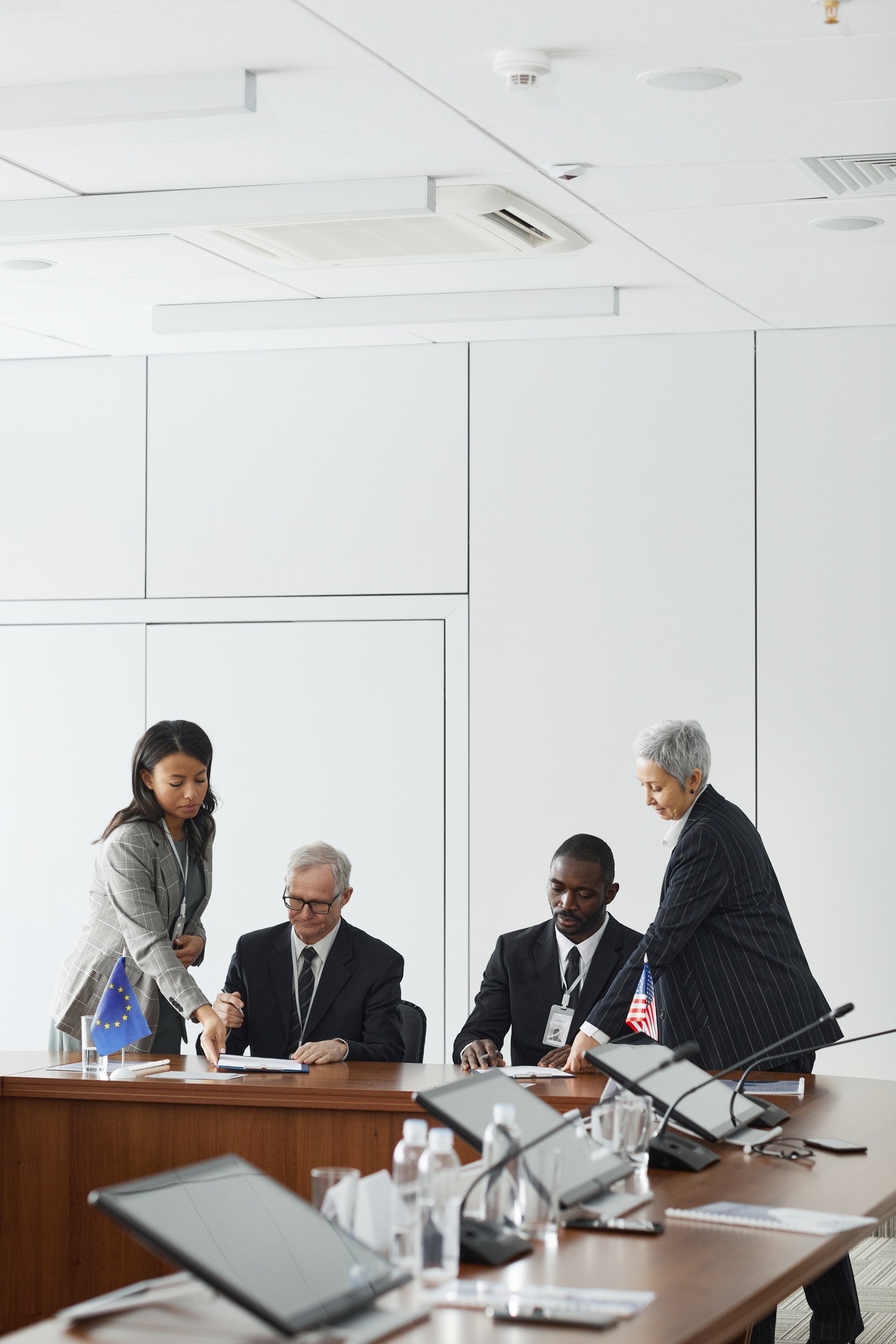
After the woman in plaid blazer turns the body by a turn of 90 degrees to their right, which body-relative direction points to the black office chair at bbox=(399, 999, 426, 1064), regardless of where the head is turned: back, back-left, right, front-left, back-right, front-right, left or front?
back-left

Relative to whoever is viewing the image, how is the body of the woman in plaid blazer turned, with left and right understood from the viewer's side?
facing the viewer and to the right of the viewer

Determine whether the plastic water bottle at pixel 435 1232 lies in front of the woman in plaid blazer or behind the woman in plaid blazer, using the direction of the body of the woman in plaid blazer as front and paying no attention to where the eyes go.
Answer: in front

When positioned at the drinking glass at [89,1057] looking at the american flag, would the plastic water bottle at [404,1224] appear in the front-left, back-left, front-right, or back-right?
front-right

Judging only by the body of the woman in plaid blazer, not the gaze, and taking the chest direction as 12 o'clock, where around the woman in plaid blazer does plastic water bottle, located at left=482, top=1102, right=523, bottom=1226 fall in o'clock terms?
The plastic water bottle is roughly at 1 o'clock from the woman in plaid blazer.

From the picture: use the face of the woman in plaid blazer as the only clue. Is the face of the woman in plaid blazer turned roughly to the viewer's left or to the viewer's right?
to the viewer's right

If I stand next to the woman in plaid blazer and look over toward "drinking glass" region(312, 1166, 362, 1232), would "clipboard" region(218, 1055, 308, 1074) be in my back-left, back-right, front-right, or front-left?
front-left

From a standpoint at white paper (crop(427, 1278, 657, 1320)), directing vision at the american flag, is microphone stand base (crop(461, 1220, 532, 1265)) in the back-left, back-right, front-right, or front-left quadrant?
front-left

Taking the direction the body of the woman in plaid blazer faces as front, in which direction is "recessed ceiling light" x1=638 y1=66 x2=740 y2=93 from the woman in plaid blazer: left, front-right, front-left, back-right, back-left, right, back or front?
front

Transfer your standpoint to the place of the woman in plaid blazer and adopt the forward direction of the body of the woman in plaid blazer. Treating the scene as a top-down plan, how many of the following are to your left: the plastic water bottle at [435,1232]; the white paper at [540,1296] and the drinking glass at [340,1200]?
0

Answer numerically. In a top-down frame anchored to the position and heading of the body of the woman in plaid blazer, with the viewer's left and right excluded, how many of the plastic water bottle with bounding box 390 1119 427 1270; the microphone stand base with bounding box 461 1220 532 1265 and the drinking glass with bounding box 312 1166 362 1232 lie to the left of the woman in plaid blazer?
0

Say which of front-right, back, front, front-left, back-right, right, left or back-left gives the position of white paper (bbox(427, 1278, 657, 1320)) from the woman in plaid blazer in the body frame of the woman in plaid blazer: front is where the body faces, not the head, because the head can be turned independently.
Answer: front-right
